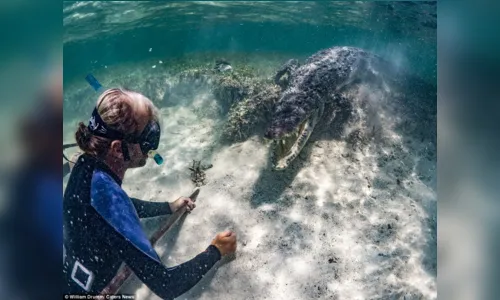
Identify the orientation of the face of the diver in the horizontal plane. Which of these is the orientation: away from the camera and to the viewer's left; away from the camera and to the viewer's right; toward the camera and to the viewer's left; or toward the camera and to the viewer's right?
away from the camera and to the viewer's right

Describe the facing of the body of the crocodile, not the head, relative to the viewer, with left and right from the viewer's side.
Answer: facing the viewer and to the left of the viewer

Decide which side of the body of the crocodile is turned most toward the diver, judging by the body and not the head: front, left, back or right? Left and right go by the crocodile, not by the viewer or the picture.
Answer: front
